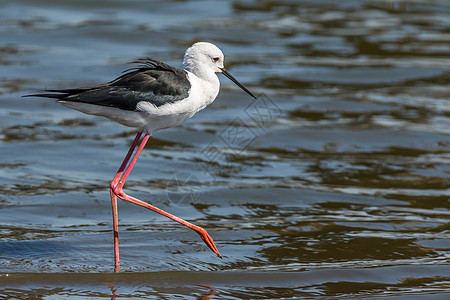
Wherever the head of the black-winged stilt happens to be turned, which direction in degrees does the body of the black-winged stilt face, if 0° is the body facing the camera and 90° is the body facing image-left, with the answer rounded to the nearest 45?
approximately 270°
